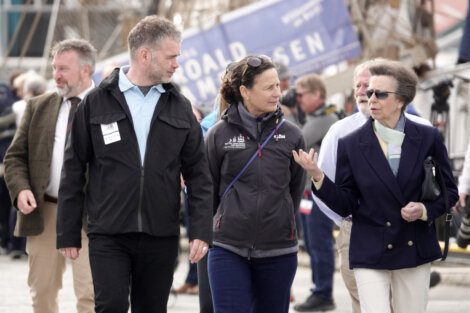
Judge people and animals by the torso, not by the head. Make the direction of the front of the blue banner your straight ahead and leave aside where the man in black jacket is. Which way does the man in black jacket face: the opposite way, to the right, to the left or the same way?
the same way

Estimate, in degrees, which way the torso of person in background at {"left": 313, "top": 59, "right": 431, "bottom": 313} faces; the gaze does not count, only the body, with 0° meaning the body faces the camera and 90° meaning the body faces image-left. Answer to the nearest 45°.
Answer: approximately 45°

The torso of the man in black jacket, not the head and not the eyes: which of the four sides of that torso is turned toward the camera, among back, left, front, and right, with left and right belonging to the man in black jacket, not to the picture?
front

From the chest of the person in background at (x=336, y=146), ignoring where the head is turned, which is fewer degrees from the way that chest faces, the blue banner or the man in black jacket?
the man in black jacket

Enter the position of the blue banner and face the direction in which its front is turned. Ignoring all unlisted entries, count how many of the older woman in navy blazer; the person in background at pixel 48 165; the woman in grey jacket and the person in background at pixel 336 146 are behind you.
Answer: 0

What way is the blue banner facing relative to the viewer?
toward the camera

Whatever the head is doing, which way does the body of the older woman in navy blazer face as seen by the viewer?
toward the camera

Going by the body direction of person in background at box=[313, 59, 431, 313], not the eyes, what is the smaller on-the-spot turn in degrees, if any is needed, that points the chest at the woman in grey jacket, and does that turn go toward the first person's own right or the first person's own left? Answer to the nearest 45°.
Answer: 0° — they already face them

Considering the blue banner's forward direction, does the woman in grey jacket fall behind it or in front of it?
in front

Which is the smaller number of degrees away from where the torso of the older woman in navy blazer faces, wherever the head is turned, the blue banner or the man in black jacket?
the man in black jacket

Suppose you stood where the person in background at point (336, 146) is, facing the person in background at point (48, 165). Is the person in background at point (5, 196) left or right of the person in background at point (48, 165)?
right

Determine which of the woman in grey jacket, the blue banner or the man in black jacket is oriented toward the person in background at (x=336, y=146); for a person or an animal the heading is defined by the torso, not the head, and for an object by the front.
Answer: the blue banner

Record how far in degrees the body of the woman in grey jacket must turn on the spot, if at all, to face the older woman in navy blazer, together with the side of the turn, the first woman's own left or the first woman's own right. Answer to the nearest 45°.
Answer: approximately 90° to the first woman's own left

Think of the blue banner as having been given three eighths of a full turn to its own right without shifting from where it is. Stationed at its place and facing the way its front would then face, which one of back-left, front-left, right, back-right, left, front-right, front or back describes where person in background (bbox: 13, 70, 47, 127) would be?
front-left
